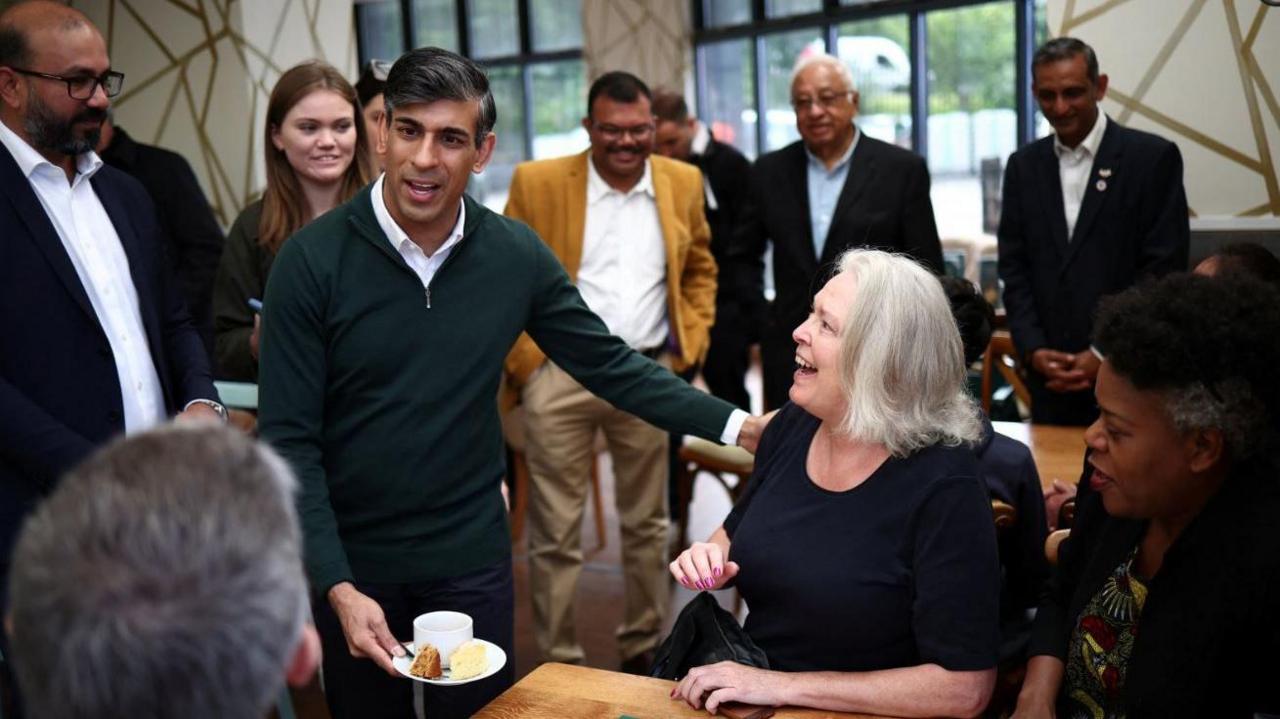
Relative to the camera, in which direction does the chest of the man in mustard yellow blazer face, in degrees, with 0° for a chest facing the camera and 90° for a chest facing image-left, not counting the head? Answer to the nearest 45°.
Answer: approximately 0°

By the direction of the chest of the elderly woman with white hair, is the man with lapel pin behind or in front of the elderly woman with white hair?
behind

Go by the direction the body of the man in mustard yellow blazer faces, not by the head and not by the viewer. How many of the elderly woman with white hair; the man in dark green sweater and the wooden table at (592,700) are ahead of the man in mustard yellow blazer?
3

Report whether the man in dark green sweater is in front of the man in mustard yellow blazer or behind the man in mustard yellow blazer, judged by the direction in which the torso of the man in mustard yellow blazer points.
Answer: in front

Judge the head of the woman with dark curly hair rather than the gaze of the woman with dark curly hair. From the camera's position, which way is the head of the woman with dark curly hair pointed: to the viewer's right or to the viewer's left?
to the viewer's left

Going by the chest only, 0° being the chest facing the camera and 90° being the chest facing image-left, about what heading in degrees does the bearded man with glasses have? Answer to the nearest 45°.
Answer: approximately 315°

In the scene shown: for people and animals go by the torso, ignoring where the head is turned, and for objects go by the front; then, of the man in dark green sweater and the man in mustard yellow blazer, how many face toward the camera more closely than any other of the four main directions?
2

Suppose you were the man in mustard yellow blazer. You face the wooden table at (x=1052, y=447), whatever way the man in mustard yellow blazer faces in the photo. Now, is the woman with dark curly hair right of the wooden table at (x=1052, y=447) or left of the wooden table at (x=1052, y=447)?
right

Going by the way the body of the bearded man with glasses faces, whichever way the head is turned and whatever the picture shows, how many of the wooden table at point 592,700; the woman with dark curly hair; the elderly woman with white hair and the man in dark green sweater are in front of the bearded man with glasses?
4

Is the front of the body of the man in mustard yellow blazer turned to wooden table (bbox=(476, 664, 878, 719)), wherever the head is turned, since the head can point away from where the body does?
yes

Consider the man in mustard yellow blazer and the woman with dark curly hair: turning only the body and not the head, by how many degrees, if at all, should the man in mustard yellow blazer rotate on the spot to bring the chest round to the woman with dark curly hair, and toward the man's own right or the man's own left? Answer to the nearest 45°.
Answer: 0° — they already face them
